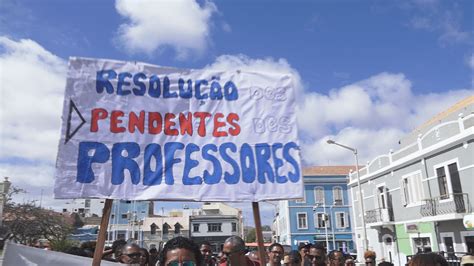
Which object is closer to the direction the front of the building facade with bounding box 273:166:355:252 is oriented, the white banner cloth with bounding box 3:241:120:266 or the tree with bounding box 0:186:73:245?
the white banner cloth

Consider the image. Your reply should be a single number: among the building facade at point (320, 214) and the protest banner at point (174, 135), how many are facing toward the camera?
2

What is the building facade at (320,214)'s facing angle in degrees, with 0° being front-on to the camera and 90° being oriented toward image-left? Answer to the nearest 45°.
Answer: approximately 0°

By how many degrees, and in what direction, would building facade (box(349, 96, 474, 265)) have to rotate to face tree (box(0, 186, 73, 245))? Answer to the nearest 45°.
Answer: approximately 45° to its right

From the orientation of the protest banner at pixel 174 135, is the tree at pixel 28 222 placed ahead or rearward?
rearward

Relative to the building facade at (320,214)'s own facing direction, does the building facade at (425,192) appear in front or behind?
in front

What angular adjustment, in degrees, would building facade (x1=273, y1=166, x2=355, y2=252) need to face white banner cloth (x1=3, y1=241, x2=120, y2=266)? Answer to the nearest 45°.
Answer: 0° — it already faces it

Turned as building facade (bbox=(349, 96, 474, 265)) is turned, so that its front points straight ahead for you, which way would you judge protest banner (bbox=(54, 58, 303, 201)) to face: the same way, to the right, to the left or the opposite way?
to the left

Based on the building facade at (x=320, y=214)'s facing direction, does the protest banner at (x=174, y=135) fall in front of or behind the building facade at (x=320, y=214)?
in front

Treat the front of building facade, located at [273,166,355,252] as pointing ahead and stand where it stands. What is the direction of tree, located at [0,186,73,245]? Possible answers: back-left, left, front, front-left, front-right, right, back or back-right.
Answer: front-right

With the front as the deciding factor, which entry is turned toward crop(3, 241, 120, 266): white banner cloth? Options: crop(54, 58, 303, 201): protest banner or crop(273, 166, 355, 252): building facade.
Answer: the building facade

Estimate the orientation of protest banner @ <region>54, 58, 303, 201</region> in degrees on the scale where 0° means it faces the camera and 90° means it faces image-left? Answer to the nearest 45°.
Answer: approximately 0°
